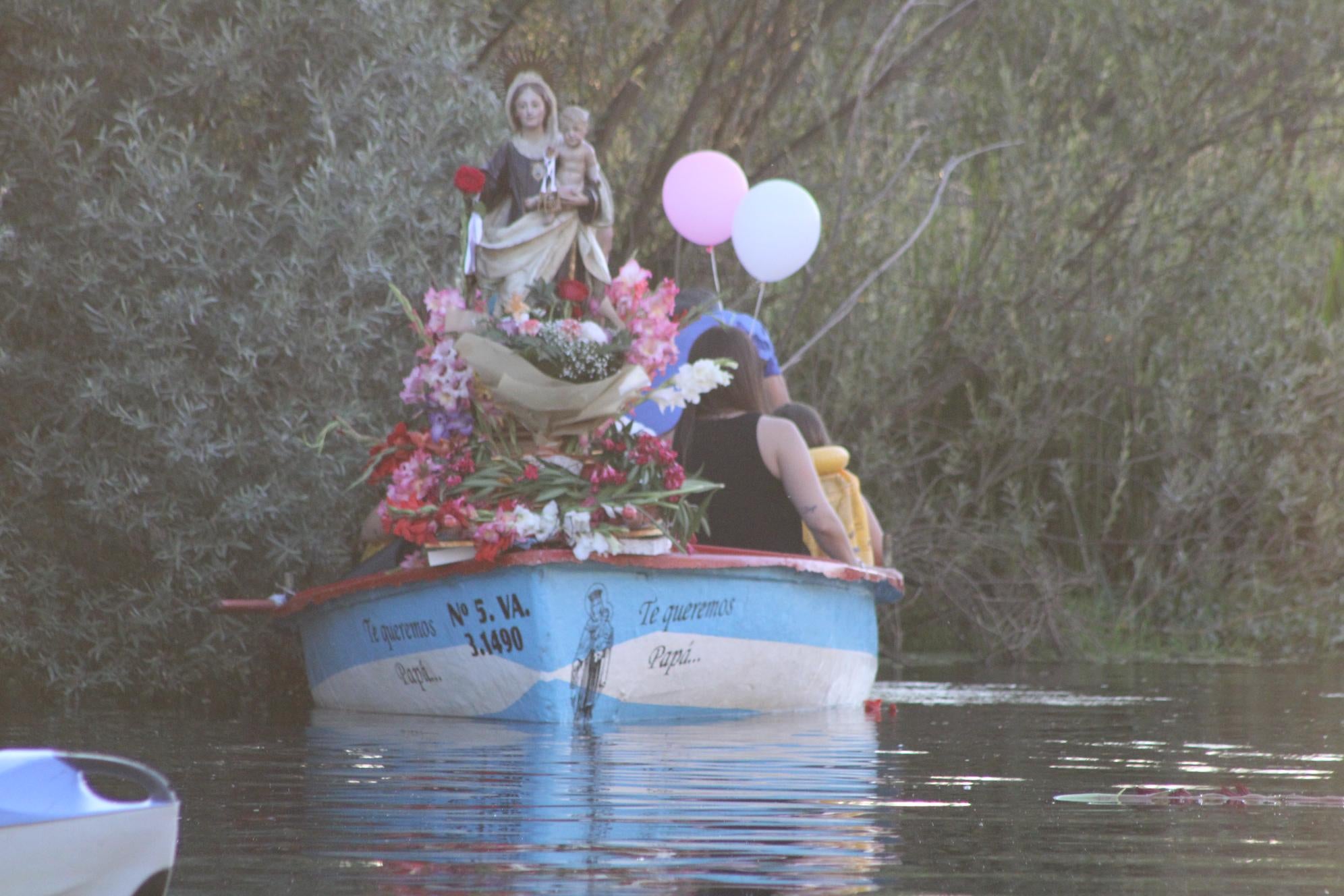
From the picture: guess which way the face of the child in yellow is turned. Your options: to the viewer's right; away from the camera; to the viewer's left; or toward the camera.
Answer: away from the camera

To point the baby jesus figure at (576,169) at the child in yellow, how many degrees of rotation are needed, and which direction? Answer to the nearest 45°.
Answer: approximately 135° to its left

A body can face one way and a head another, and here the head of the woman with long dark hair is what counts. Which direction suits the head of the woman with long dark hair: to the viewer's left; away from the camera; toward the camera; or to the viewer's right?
away from the camera

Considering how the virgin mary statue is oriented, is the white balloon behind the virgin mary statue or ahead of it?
behind

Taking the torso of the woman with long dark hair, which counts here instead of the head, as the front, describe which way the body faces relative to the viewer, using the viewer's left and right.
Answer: facing away from the viewer and to the left of the viewer

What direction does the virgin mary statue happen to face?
toward the camera

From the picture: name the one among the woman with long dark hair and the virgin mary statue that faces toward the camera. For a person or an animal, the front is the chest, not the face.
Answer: the virgin mary statue

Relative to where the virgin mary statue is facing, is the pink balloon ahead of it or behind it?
behind

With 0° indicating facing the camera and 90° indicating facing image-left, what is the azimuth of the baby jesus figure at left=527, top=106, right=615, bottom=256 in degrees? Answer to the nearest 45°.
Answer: approximately 0°
